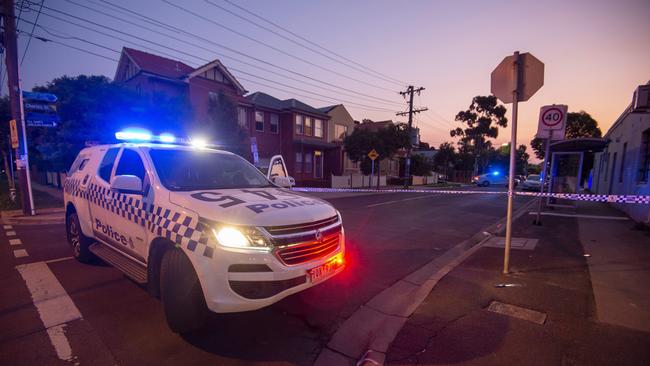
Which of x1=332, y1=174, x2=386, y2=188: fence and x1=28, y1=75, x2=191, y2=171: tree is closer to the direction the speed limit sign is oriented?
the tree

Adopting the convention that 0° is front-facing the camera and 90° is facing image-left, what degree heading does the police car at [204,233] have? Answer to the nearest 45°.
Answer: approximately 315°

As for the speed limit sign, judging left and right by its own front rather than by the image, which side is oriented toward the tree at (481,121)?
back

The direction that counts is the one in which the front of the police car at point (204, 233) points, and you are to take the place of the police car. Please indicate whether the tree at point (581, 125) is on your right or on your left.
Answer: on your left

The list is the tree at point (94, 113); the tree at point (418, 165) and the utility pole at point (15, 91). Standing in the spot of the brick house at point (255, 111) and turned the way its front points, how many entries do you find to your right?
2

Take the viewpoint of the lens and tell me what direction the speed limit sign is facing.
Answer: facing the viewer

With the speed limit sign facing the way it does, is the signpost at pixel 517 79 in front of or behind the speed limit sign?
in front

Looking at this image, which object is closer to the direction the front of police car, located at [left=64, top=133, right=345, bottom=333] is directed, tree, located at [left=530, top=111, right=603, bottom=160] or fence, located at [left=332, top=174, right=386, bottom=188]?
the tree

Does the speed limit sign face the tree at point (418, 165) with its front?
no

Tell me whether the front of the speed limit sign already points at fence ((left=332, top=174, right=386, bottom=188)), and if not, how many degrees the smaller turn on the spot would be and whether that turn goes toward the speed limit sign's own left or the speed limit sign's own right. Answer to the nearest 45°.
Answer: approximately 135° to the speed limit sign's own right

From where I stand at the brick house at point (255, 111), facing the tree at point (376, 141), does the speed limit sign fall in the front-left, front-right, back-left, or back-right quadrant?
back-right

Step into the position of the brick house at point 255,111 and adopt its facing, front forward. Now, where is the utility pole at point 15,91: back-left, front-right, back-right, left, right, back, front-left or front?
right

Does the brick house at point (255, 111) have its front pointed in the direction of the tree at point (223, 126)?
no

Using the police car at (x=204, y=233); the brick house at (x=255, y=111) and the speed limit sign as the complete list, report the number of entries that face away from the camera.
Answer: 0

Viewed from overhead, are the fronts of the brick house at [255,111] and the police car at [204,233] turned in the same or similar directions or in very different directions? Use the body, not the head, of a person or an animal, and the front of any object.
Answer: same or similar directions
